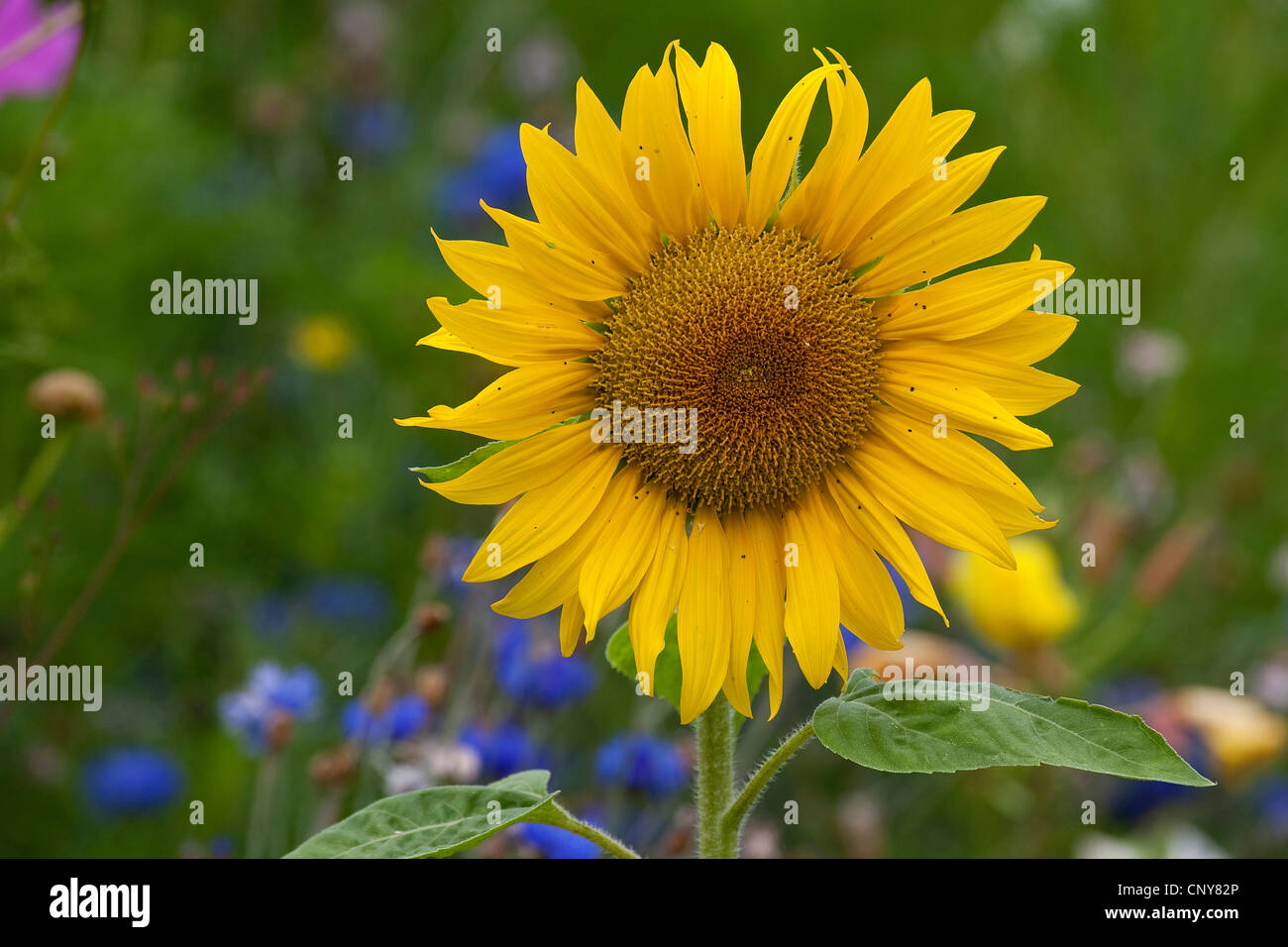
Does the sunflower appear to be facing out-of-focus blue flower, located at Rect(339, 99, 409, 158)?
no

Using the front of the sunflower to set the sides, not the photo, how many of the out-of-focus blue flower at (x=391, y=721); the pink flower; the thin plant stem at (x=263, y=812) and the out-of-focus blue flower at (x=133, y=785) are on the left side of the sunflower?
0

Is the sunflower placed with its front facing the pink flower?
no

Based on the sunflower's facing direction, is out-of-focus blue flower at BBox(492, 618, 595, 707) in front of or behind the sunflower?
behind

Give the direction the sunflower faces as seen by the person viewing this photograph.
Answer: facing the viewer

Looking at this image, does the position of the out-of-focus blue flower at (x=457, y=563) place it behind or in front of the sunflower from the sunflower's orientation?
behind

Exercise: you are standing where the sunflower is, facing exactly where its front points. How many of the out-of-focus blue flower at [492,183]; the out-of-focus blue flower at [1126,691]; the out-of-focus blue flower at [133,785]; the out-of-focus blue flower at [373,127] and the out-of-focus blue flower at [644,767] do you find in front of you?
0

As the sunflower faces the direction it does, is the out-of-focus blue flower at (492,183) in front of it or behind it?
behind

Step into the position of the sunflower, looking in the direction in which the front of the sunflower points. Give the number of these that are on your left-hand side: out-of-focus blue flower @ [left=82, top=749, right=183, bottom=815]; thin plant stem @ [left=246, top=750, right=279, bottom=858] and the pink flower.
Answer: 0

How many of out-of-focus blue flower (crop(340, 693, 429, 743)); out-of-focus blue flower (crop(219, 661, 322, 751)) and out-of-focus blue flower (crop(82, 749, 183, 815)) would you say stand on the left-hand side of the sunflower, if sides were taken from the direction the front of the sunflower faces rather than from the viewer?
0

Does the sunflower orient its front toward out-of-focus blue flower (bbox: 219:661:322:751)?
no

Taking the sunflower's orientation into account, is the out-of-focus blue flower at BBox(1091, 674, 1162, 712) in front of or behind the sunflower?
behind

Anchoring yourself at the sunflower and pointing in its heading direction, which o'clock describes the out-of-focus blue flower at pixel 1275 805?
The out-of-focus blue flower is roughly at 7 o'clock from the sunflower.
